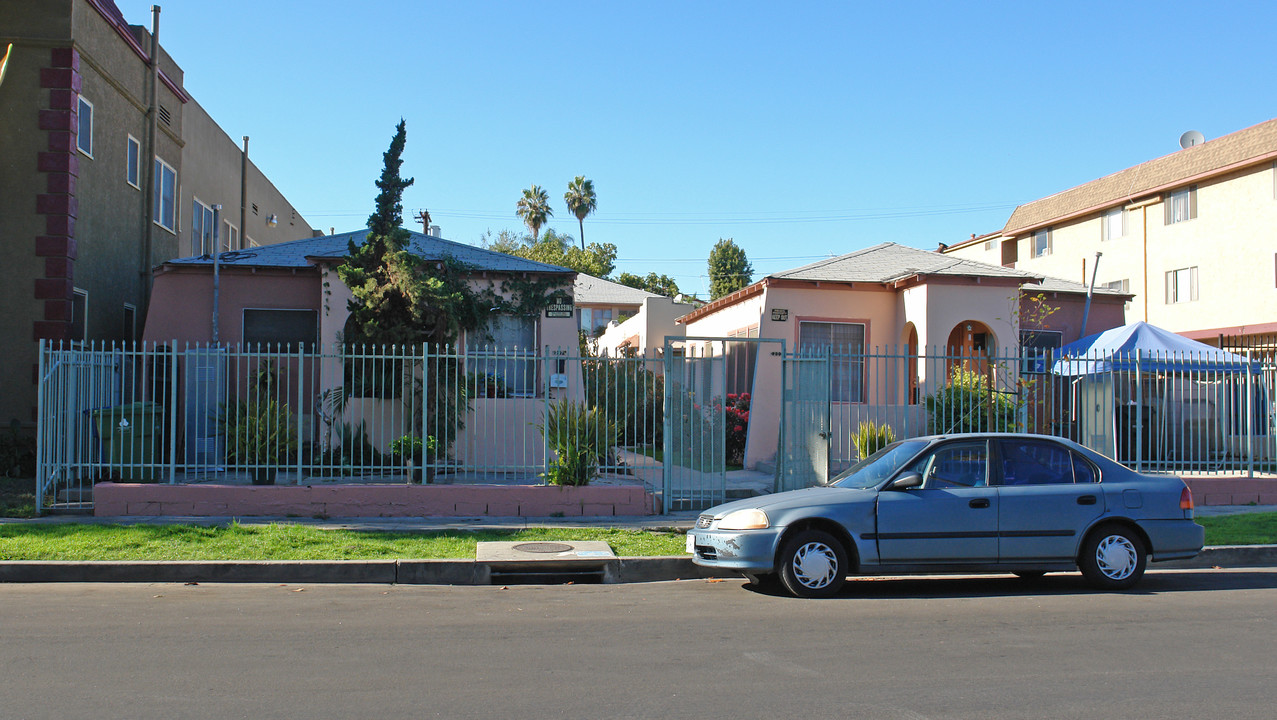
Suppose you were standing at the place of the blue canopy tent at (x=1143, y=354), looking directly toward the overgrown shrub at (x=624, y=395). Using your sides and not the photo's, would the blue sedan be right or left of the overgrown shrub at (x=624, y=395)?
left

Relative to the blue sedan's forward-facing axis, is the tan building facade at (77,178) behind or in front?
in front

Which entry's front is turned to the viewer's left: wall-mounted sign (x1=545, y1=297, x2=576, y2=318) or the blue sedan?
the blue sedan

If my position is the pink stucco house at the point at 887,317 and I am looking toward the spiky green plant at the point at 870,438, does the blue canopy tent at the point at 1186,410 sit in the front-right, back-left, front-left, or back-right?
front-left

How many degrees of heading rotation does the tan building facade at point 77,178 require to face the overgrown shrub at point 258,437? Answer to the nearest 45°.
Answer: approximately 45° to its left

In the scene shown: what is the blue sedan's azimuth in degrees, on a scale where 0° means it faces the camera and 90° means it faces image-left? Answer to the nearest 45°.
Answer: approximately 90°

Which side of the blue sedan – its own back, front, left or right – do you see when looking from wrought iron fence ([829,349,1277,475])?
right

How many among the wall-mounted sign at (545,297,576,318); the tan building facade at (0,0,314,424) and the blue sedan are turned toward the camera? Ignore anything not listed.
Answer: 2

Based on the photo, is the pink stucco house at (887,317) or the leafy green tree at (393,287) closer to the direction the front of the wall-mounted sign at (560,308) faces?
the leafy green tree

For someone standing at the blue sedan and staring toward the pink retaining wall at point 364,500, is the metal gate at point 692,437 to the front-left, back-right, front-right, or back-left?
front-right

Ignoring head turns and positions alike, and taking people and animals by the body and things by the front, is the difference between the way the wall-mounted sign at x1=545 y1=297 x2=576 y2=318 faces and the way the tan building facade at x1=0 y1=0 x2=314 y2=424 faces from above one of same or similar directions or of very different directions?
same or similar directions

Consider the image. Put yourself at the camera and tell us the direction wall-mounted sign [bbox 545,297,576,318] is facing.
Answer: facing the viewer

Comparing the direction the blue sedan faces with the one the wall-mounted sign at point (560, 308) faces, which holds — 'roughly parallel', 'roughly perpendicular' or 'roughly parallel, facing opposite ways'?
roughly perpendicular

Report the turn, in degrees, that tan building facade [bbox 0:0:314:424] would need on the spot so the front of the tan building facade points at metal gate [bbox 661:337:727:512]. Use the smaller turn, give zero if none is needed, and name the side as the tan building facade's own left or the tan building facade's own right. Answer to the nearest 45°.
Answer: approximately 45° to the tan building facade's own left
